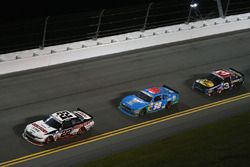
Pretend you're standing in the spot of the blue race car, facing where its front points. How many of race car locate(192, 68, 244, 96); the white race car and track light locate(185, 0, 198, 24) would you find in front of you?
1

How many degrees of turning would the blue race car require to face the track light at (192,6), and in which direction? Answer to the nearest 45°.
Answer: approximately 135° to its right

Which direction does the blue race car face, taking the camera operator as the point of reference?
facing the viewer and to the left of the viewer

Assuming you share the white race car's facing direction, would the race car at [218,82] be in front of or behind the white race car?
behind

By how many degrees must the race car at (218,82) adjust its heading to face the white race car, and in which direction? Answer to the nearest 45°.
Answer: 0° — it already faces it

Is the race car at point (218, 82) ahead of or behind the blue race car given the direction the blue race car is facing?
behind

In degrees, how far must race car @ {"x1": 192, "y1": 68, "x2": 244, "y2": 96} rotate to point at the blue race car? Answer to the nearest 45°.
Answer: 0° — it already faces it

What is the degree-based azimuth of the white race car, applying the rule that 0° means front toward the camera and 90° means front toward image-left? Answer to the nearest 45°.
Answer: approximately 45°

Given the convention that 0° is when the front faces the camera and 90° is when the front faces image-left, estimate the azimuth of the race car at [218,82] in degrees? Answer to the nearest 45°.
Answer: approximately 45°

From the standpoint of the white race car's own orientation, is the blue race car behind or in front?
behind

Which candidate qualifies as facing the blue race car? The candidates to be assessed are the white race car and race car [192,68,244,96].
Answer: the race car

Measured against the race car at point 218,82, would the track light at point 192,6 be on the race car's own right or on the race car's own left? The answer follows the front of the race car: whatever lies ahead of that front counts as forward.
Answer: on the race car's own right
